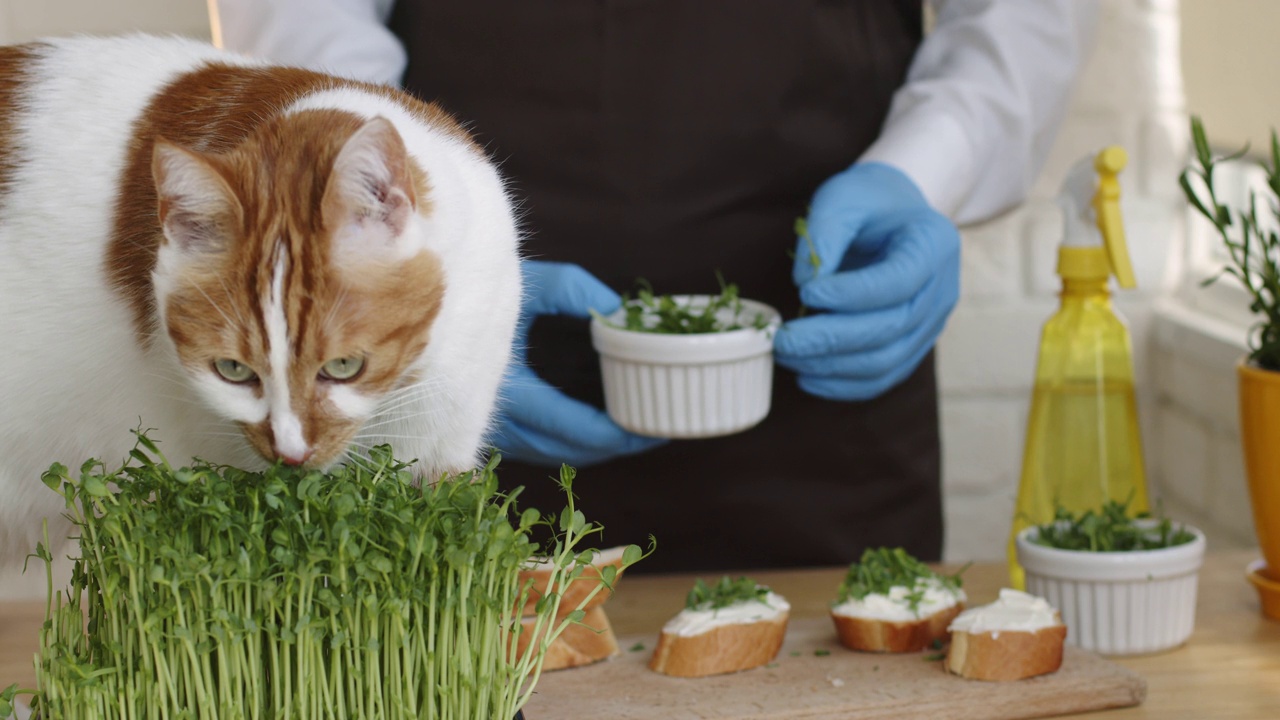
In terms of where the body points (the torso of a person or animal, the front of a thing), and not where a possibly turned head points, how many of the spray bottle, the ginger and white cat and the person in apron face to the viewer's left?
0

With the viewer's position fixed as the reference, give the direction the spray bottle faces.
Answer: facing the viewer and to the right of the viewer

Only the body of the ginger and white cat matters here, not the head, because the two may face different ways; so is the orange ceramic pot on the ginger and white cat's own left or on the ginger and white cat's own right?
on the ginger and white cat's own left

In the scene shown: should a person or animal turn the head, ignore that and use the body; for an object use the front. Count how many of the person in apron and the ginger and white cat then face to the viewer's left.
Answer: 0

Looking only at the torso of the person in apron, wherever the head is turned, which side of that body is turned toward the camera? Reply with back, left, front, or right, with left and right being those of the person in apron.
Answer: front

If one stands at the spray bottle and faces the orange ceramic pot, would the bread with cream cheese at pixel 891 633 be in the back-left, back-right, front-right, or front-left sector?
back-right

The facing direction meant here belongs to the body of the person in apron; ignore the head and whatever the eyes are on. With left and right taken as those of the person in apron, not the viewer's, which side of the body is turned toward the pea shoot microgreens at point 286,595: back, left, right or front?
front
